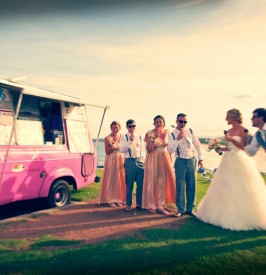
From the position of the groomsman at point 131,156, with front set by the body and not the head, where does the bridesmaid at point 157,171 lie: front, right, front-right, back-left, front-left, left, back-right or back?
left

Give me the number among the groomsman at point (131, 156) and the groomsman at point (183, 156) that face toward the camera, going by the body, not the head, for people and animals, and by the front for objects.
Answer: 2

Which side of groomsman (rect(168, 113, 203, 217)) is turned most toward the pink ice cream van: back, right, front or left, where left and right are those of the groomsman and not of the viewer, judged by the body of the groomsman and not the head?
right

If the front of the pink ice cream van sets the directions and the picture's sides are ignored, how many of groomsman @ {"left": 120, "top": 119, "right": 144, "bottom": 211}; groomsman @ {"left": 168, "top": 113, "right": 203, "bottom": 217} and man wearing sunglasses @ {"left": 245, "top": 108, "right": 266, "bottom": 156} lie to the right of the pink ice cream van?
0

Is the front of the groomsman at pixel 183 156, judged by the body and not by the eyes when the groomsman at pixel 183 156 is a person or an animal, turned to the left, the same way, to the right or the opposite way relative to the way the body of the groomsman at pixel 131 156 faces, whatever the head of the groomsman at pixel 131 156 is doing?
the same way

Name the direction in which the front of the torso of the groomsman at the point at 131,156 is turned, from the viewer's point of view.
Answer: toward the camera

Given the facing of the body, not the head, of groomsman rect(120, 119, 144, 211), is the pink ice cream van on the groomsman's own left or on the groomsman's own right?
on the groomsman's own right
